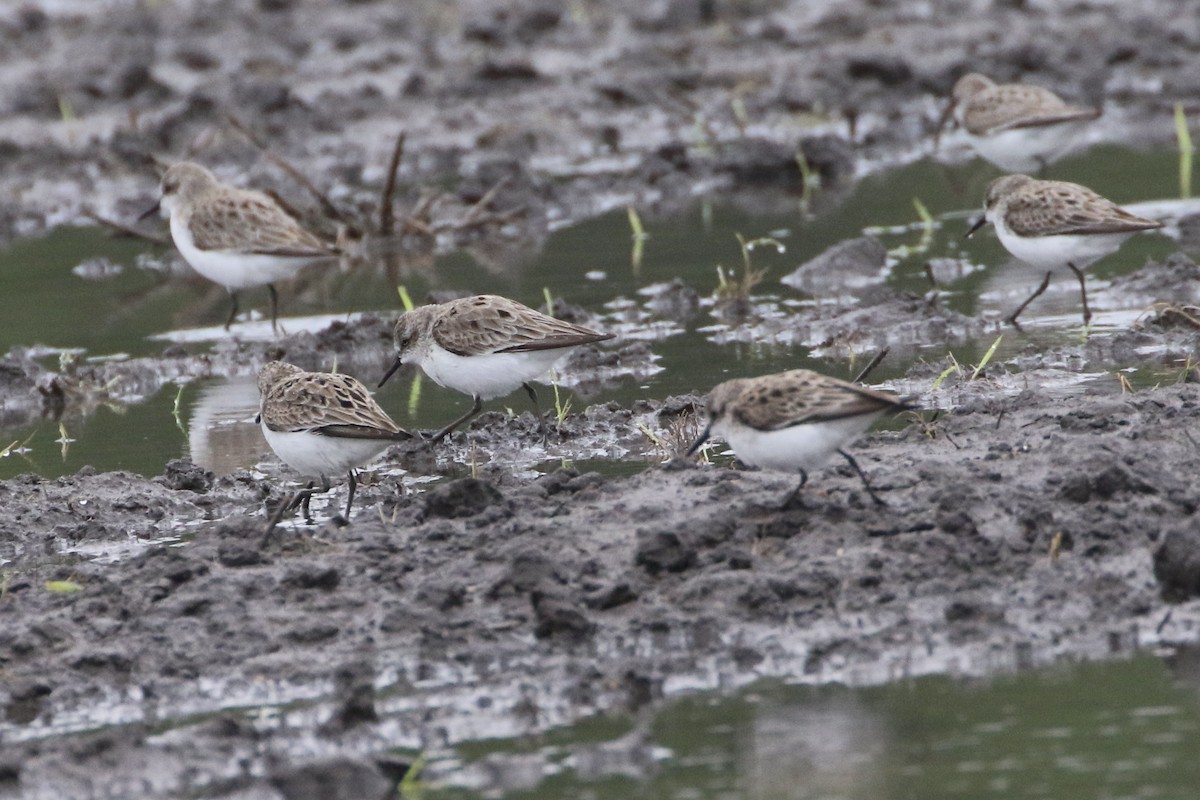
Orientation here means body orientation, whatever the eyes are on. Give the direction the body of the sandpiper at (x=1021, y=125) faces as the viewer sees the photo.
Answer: to the viewer's left

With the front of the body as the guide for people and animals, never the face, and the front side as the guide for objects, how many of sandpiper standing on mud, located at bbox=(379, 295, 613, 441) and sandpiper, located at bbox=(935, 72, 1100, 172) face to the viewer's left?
2

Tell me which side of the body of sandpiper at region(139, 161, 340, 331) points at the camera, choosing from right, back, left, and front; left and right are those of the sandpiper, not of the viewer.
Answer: left

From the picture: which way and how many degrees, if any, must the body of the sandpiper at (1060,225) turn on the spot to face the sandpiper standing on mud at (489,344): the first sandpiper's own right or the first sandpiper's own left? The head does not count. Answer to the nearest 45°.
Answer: approximately 45° to the first sandpiper's own left

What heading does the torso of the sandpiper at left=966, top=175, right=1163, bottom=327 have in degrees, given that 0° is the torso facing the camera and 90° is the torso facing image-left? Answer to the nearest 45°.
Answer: approximately 90°

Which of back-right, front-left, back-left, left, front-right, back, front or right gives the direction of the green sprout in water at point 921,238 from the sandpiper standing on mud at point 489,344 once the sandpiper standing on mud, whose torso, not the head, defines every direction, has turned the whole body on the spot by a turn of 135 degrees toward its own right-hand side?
front

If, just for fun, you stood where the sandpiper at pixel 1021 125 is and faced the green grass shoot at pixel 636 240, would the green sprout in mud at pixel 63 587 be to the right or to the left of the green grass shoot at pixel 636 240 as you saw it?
left

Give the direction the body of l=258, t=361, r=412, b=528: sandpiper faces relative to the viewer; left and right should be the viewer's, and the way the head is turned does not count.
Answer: facing to the left of the viewer

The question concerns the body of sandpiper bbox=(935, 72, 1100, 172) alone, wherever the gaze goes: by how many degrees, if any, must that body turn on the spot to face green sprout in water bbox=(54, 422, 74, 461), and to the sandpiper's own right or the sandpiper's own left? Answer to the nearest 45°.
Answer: approximately 45° to the sandpiper's own left

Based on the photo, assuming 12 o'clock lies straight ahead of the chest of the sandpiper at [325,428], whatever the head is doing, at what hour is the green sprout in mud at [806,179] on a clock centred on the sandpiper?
The green sprout in mud is roughly at 4 o'clock from the sandpiper.

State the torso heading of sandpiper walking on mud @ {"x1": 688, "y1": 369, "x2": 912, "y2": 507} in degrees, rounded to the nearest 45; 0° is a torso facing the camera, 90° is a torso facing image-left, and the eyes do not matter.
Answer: approximately 90°

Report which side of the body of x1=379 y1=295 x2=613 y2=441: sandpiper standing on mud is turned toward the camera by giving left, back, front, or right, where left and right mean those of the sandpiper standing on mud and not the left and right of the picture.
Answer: left

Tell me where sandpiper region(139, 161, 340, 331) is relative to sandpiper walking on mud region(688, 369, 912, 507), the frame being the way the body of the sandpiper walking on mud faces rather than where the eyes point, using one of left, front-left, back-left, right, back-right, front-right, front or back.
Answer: front-right

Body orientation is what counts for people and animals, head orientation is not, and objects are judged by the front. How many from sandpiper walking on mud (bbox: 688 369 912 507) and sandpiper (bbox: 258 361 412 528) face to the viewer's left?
2
